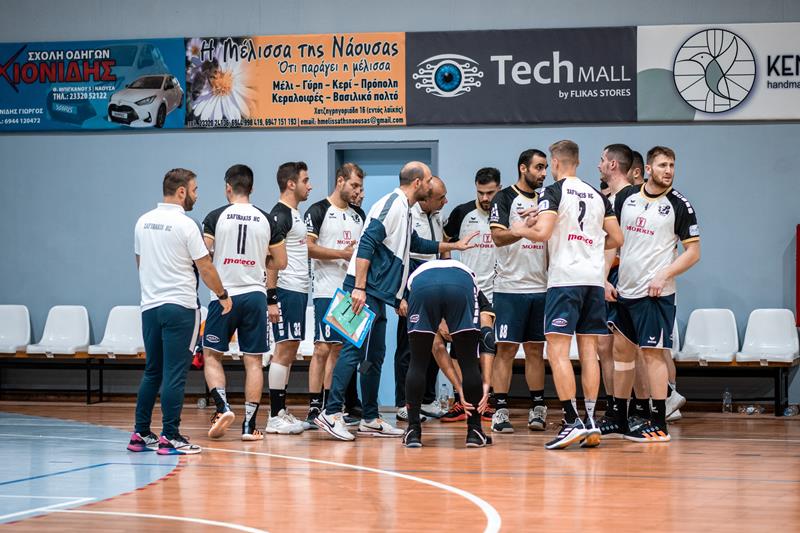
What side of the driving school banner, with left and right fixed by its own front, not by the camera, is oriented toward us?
front

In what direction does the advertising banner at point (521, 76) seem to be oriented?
toward the camera

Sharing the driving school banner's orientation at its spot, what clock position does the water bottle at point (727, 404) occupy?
The water bottle is roughly at 10 o'clock from the driving school banner.

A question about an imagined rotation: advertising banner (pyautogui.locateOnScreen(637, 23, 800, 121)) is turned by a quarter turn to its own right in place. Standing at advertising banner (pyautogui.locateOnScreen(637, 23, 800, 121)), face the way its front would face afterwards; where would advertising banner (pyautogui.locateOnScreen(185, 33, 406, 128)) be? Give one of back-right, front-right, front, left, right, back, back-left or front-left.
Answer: front

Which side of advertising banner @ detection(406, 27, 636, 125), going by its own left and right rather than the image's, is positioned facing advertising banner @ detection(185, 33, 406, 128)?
right

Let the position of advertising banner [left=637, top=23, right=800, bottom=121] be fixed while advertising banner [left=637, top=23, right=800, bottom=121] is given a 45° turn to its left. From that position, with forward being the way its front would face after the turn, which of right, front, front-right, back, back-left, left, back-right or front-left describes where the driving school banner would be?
back-right

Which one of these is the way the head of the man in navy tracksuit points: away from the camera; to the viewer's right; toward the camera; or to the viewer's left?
to the viewer's right

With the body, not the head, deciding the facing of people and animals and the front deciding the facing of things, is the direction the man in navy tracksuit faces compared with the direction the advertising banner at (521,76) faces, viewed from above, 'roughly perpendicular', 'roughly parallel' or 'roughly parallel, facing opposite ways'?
roughly perpendicular

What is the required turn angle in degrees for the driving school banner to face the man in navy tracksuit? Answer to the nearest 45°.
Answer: approximately 45° to its left

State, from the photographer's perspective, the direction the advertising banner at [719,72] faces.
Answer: facing the viewer

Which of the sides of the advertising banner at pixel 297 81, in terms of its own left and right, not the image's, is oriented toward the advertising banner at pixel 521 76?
left

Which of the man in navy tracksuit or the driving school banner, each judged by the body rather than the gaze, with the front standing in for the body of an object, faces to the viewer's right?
the man in navy tracksuit

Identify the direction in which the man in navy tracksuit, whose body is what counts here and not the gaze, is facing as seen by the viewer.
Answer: to the viewer's right

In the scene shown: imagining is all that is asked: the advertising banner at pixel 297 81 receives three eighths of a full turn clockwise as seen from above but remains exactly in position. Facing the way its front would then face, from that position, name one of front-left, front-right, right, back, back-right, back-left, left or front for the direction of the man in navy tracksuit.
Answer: back-left
